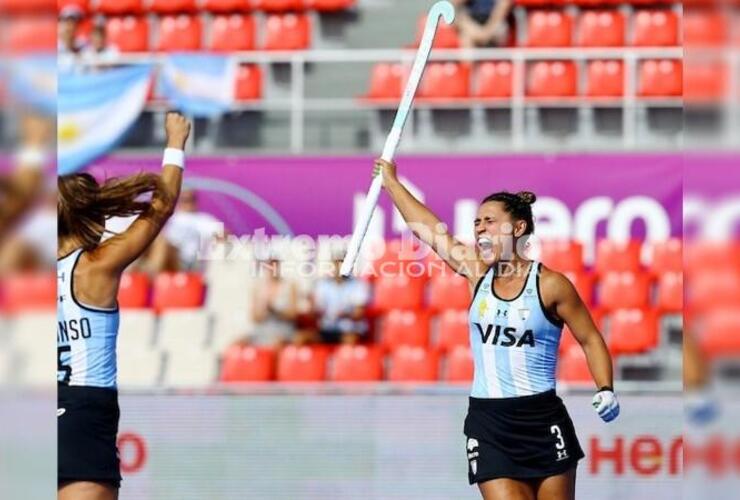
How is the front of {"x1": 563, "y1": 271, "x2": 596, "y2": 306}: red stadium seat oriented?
toward the camera

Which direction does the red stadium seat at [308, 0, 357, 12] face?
toward the camera

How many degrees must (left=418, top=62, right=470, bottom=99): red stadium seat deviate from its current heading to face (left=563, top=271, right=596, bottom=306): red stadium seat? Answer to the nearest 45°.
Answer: approximately 45° to its left

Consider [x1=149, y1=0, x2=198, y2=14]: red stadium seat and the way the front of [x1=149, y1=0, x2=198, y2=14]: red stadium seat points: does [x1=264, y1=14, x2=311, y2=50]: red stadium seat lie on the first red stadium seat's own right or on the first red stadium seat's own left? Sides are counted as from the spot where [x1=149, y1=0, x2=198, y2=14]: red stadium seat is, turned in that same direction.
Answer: on the first red stadium seat's own left

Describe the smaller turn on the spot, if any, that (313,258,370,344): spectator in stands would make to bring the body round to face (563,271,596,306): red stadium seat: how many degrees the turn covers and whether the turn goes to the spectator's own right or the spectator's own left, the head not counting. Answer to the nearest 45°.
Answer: approximately 90° to the spectator's own left

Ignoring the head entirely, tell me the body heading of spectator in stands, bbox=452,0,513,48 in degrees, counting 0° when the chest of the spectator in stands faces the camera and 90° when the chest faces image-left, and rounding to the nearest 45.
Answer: approximately 0°

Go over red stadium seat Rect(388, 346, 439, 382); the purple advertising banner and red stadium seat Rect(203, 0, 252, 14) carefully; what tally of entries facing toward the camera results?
3

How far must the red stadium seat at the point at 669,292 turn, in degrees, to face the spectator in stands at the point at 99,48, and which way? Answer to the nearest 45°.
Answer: approximately 90° to its right
